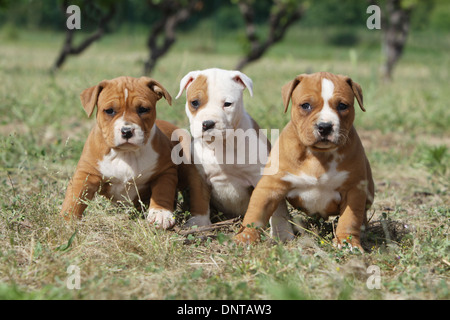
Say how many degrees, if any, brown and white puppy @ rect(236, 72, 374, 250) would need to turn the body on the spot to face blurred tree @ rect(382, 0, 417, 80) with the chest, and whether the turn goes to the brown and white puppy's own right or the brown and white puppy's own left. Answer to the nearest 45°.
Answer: approximately 180°

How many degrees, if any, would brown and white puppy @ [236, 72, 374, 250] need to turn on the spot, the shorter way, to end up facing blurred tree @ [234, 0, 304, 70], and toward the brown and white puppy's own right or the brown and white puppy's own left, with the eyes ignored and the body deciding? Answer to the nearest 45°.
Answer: approximately 180°

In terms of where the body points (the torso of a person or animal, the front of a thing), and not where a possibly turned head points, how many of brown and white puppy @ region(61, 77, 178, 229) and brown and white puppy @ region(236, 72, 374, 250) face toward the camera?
2

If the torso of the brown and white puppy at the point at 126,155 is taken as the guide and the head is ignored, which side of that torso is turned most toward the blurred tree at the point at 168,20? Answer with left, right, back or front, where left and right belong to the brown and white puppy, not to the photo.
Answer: back

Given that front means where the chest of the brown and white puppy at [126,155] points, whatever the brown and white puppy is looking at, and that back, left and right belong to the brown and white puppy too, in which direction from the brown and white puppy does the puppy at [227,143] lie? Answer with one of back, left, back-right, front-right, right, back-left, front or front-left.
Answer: left

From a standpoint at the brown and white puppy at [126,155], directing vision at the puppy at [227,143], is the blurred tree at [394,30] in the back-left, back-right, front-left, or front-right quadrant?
front-left

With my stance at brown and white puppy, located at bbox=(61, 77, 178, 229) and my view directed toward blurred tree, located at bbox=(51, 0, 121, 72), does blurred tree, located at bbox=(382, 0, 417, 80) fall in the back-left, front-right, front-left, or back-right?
front-right

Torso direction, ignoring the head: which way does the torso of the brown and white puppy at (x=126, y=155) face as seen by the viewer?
toward the camera

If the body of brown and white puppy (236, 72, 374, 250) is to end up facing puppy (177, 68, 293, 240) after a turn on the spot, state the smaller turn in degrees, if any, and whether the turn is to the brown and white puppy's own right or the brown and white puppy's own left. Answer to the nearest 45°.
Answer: approximately 135° to the brown and white puppy's own right

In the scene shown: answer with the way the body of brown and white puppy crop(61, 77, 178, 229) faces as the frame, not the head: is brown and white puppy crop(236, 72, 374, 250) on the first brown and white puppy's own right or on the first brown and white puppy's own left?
on the first brown and white puppy's own left

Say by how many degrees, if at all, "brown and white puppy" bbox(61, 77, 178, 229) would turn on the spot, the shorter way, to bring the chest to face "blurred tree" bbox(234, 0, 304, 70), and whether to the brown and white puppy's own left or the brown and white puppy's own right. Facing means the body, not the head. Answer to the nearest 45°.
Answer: approximately 180°

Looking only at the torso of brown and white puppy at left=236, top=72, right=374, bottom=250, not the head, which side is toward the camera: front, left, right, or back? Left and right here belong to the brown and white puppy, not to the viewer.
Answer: front

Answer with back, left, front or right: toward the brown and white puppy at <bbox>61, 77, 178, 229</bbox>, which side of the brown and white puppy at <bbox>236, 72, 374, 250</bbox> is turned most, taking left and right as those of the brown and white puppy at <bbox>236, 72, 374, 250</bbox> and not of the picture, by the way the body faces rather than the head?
right
